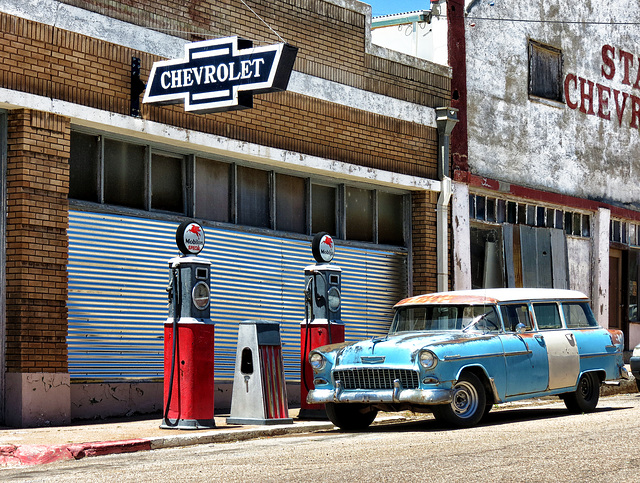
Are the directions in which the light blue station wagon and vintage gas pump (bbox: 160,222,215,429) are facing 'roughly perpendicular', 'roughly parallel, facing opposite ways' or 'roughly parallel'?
roughly perpendicular

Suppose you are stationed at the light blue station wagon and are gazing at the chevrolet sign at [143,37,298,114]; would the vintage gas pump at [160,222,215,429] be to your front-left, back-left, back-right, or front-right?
front-left

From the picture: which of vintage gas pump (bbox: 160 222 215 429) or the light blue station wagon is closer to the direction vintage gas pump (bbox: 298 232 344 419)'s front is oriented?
the light blue station wagon

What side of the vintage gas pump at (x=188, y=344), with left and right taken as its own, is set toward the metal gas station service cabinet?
left

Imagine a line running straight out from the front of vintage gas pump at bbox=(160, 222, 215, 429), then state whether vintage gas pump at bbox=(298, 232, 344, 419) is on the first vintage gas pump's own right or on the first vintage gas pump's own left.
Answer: on the first vintage gas pump's own left

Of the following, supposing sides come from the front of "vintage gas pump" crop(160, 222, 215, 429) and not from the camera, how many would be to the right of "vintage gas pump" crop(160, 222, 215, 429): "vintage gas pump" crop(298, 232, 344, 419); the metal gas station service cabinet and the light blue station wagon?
0

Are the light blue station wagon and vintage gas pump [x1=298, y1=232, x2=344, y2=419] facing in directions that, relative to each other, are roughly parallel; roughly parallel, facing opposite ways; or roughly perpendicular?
roughly perpendicular

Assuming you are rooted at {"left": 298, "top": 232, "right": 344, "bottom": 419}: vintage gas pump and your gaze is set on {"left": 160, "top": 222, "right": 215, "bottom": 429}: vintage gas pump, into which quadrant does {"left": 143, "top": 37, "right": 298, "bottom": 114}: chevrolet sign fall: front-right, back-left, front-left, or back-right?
front-right

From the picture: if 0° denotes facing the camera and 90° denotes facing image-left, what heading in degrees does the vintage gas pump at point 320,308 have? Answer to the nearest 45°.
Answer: approximately 315°

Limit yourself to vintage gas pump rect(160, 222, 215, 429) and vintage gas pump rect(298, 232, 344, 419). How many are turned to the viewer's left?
0

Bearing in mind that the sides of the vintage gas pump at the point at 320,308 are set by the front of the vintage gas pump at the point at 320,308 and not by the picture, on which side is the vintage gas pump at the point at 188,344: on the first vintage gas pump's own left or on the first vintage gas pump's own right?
on the first vintage gas pump's own right

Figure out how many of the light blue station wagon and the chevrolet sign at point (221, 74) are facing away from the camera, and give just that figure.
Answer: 0

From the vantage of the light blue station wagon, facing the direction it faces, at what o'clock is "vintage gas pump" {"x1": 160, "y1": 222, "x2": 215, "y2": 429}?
The vintage gas pump is roughly at 1 o'clock from the light blue station wagon.

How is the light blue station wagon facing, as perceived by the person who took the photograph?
facing the viewer and to the left of the viewer

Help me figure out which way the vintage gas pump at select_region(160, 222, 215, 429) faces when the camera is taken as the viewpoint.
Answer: facing the viewer and to the right of the viewer
